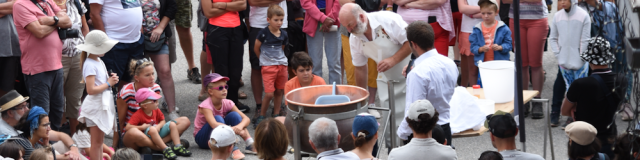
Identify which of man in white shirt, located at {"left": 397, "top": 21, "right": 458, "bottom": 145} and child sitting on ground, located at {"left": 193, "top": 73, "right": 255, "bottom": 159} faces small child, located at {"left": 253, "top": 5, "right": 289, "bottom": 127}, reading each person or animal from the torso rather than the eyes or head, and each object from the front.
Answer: the man in white shirt

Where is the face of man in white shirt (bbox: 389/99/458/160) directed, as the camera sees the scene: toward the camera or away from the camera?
away from the camera

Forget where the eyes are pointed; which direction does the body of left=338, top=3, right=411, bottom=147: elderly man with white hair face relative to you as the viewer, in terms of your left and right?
facing the viewer and to the left of the viewer

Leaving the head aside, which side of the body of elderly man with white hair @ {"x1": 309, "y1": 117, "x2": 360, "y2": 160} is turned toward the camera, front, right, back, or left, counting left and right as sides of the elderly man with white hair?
back

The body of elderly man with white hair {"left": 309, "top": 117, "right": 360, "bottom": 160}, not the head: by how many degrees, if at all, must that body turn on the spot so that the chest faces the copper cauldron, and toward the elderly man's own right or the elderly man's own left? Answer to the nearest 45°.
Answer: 0° — they already face it

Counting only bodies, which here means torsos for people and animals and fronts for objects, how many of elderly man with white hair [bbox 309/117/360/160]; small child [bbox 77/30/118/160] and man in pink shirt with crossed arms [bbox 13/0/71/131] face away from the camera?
1

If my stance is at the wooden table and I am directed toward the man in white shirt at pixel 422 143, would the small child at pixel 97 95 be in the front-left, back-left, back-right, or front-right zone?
front-right

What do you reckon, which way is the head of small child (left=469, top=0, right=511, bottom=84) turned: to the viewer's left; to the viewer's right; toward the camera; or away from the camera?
toward the camera

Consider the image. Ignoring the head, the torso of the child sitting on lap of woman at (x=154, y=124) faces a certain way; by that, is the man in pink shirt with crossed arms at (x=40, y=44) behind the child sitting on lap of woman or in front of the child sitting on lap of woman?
behind

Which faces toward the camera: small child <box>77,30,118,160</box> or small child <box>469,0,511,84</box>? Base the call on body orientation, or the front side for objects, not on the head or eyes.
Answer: small child <box>469,0,511,84</box>

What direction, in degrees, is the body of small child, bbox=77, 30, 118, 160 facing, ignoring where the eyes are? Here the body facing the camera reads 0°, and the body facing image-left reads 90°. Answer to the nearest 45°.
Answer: approximately 270°

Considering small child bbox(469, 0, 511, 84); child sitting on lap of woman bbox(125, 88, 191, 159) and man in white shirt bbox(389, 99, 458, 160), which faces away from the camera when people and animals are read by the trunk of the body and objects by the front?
the man in white shirt

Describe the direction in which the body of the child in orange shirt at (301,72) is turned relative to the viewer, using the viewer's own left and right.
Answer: facing the viewer and to the right of the viewer

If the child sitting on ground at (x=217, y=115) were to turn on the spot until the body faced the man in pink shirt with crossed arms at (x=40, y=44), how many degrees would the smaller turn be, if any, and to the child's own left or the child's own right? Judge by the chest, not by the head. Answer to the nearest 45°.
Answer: approximately 135° to the child's own right

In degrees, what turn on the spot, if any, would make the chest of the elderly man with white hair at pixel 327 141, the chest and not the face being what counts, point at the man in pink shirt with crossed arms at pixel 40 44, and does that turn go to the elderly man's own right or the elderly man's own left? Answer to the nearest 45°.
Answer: approximately 45° to the elderly man's own left

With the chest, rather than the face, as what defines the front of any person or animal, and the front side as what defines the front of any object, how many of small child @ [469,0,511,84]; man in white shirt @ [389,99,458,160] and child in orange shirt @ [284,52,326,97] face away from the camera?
1

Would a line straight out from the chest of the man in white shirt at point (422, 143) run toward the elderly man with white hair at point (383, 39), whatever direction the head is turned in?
yes

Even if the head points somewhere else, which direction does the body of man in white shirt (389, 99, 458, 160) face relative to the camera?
away from the camera
